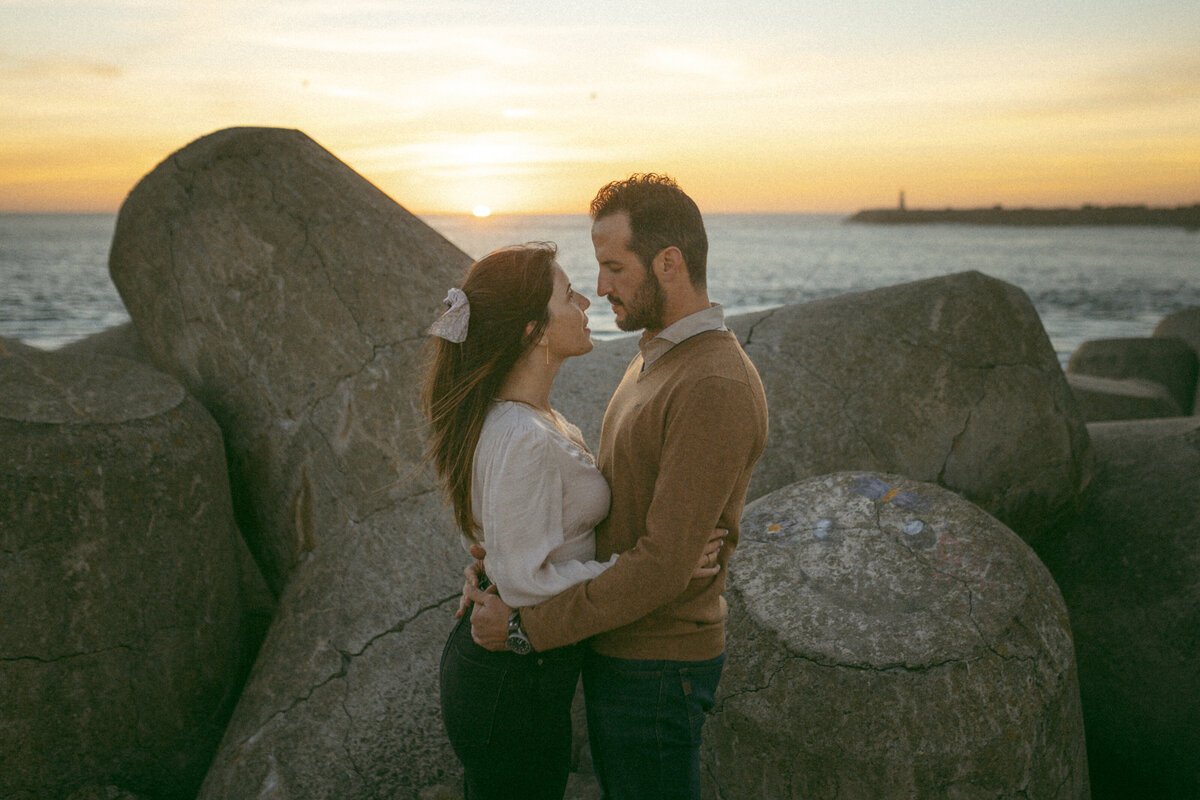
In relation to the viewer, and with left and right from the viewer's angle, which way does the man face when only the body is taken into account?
facing to the left of the viewer

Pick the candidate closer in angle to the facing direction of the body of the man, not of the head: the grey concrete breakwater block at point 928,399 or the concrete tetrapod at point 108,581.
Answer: the concrete tetrapod

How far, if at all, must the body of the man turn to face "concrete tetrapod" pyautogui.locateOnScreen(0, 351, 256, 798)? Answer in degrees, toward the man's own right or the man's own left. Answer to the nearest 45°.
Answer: approximately 45° to the man's own right

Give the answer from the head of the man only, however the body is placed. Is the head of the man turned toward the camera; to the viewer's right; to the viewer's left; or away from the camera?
to the viewer's left

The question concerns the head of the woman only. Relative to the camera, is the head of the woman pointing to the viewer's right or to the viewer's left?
to the viewer's right

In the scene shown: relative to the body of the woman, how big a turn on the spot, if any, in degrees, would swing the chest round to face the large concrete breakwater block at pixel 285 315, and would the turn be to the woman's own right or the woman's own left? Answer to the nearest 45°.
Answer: approximately 135° to the woman's own left

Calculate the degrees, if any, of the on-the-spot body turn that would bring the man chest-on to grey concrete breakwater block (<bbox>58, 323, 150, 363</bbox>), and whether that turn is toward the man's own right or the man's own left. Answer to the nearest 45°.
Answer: approximately 45° to the man's own right

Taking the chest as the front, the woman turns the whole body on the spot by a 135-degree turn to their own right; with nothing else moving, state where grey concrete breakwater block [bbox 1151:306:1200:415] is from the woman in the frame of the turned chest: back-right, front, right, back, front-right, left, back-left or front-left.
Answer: back

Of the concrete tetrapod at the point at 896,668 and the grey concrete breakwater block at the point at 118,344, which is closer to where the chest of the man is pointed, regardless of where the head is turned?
the grey concrete breakwater block

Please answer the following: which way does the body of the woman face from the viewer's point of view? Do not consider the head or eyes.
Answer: to the viewer's right

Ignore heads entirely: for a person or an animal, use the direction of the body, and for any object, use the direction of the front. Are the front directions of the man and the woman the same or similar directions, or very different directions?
very different directions

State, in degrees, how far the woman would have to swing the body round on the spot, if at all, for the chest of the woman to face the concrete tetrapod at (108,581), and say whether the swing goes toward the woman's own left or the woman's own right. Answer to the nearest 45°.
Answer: approximately 135° to the woman's own left

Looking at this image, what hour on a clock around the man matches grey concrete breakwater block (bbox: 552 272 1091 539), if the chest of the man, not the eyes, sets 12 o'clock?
The grey concrete breakwater block is roughly at 4 o'clock from the man.

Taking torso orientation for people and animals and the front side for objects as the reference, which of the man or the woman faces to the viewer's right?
the woman

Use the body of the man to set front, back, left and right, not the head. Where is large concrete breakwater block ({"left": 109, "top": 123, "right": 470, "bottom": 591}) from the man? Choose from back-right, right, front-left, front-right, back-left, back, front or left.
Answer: front-right

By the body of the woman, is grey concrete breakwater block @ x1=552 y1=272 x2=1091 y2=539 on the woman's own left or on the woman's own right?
on the woman's own left
